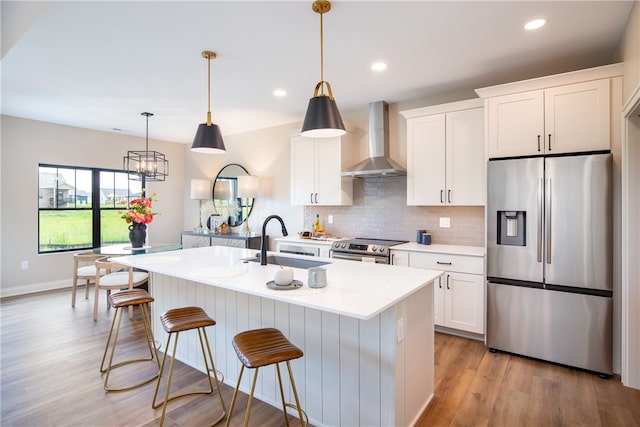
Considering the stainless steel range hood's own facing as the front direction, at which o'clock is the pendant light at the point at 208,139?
The pendant light is roughly at 12 o'clock from the stainless steel range hood.

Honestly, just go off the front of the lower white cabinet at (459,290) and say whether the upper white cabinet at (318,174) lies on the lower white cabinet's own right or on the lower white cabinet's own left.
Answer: on the lower white cabinet's own right

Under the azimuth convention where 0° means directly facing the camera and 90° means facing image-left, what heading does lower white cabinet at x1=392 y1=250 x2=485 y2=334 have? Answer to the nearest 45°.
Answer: approximately 45°

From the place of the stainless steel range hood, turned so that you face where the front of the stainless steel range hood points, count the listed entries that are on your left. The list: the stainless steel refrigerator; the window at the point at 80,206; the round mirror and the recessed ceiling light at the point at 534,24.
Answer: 2

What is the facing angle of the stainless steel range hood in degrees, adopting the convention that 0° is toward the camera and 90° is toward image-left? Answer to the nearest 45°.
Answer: approximately 45°

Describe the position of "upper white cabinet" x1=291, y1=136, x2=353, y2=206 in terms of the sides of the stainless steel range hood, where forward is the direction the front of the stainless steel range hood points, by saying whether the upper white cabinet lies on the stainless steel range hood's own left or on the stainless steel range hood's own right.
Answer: on the stainless steel range hood's own right

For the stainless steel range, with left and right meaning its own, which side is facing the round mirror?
right

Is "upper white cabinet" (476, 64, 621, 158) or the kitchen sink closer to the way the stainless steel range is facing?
the kitchen sink

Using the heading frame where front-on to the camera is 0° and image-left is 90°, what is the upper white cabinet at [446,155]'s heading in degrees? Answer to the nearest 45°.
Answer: approximately 45°

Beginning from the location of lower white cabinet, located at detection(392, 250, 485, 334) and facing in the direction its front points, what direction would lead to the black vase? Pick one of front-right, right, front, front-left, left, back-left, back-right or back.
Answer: front-right

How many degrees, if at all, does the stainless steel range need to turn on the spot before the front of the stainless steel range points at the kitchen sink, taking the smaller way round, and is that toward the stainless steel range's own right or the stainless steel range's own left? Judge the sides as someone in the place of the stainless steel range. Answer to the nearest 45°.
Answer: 0° — it already faces it
